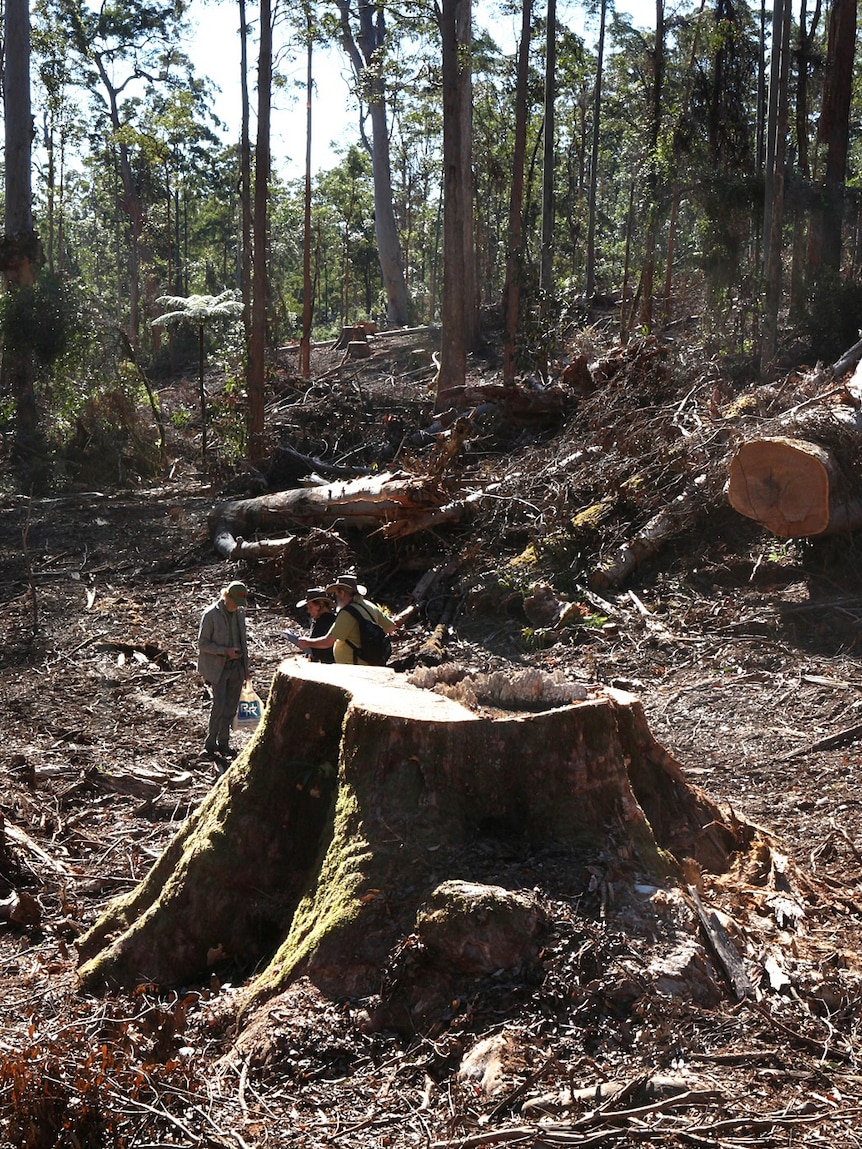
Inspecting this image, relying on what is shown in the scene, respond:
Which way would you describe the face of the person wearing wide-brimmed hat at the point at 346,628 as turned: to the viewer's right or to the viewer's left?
to the viewer's left

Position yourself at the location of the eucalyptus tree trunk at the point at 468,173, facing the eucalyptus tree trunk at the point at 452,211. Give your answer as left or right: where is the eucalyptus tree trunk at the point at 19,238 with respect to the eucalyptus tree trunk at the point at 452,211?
right

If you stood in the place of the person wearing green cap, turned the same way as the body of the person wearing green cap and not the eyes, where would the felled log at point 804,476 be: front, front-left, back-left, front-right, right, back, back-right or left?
front-left

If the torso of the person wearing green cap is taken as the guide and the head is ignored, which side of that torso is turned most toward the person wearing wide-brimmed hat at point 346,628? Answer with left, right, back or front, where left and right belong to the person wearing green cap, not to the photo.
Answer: front

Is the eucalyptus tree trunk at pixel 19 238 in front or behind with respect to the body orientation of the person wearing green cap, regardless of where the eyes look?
behind

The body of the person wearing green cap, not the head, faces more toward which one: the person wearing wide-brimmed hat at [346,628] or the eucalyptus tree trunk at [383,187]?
the person wearing wide-brimmed hat

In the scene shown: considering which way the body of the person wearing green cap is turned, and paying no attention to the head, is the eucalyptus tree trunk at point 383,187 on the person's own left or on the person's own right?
on the person's own left

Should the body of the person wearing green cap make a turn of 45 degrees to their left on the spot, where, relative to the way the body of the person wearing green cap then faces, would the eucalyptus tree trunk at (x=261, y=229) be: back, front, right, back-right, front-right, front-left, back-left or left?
left

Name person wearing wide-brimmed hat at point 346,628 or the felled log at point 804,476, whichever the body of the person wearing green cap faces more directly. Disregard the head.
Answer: the person wearing wide-brimmed hat

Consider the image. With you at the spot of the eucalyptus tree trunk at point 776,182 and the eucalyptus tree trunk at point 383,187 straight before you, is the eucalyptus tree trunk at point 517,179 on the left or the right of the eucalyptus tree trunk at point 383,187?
left

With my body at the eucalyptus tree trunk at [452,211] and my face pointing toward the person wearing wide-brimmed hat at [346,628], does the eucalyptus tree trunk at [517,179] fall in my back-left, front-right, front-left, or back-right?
back-left

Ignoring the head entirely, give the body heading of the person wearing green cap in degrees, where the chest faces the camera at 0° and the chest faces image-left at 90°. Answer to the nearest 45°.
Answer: approximately 315°

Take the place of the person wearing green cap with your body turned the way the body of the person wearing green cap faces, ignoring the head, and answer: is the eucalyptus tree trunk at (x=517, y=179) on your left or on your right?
on your left
